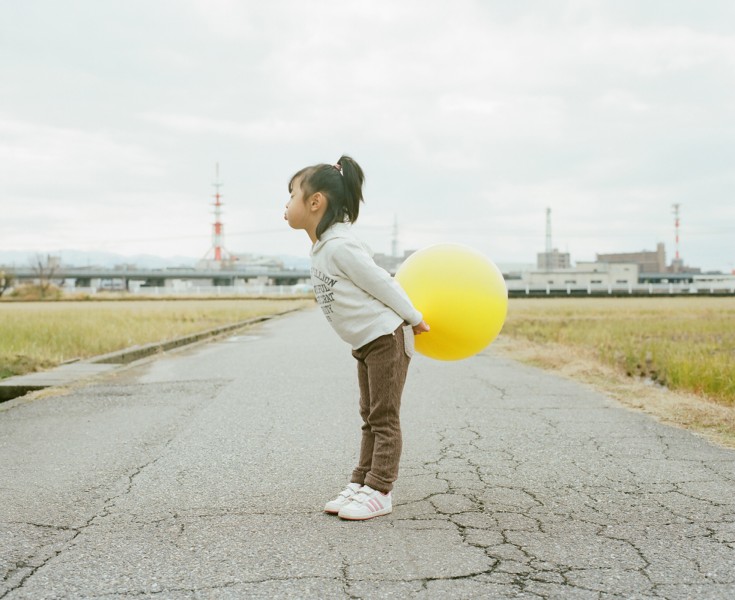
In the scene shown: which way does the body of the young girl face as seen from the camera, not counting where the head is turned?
to the viewer's left

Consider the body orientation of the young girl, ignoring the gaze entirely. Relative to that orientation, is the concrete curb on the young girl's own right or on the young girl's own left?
on the young girl's own right

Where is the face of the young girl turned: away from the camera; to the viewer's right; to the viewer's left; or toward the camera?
to the viewer's left
